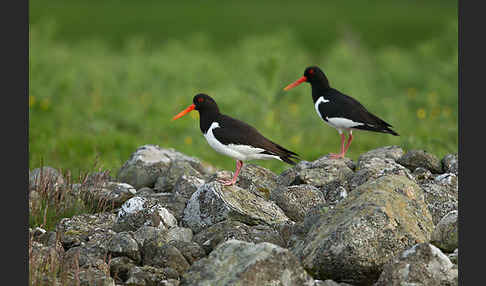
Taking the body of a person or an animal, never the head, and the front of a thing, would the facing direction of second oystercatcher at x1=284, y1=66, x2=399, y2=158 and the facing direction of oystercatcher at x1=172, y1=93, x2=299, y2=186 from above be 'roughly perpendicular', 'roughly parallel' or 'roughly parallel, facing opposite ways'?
roughly parallel

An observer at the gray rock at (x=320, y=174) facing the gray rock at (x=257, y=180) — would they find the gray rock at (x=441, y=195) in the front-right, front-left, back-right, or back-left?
back-left

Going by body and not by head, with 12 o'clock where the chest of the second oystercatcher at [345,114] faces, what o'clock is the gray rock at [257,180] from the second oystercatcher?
The gray rock is roughly at 10 o'clock from the second oystercatcher.

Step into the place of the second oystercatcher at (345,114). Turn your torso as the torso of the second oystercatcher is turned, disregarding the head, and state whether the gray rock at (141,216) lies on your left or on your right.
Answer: on your left

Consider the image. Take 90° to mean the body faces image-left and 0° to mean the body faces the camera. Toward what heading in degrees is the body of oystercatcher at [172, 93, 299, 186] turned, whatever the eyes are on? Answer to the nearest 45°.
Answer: approximately 90°

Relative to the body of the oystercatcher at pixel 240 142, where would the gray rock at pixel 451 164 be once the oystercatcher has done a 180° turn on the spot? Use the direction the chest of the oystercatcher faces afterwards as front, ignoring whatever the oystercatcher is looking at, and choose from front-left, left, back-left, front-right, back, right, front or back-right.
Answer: front

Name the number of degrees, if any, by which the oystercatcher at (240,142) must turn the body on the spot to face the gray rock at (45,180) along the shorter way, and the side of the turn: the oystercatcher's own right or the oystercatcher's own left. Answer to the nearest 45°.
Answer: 0° — it already faces it

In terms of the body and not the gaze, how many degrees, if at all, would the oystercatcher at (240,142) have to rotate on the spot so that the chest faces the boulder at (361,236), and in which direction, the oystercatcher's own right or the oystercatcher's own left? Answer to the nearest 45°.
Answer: approximately 135° to the oystercatcher's own left

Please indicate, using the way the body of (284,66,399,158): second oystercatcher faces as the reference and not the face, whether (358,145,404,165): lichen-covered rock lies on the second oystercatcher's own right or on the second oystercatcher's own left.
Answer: on the second oystercatcher's own left

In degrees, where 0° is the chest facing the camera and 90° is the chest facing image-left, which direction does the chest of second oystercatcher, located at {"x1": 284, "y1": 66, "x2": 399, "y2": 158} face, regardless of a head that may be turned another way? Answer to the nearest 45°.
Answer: approximately 90°

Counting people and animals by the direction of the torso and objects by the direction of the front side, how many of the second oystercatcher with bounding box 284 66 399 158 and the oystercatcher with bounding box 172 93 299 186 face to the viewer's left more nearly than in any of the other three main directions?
2

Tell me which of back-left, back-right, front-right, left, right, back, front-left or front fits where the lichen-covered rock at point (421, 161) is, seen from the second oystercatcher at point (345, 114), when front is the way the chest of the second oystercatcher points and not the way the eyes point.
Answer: back-left

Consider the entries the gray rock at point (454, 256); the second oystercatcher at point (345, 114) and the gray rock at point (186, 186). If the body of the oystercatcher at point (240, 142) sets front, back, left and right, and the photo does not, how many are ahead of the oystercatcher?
1

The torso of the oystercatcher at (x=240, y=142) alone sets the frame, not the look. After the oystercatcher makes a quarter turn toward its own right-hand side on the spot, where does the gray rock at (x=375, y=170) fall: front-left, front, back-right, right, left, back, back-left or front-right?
right

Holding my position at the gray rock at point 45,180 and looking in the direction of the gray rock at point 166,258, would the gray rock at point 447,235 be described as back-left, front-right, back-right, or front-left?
front-left

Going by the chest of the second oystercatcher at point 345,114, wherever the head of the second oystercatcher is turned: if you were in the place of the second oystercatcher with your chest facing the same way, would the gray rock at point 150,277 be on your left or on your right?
on your left

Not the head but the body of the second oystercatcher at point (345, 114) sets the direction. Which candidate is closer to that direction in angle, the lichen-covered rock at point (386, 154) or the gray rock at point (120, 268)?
the gray rock
